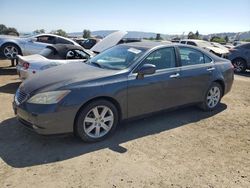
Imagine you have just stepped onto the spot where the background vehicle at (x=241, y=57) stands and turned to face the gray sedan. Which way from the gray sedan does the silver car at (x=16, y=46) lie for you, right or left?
right

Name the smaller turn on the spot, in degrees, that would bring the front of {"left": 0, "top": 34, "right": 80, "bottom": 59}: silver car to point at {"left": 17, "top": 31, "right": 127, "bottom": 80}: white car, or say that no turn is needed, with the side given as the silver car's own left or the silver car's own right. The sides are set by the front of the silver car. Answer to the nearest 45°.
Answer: approximately 90° to the silver car's own left

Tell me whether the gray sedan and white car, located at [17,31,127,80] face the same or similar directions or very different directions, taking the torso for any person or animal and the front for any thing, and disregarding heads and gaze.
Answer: very different directions

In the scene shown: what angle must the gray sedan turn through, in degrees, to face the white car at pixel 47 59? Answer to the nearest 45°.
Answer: approximately 90° to its right

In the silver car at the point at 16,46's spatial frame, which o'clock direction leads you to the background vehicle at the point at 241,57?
The background vehicle is roughly at 6 o'clock from the silver car.

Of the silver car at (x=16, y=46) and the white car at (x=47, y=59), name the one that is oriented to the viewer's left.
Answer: the silver car

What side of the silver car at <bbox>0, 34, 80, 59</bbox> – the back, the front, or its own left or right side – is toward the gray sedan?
left

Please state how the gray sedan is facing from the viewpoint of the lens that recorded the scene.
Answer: facing the viewer and to the left of the viewer

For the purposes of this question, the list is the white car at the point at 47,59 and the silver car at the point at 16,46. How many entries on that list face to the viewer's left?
1

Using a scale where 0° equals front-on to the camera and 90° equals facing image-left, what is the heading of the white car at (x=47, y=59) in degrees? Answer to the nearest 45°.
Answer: approximately 225°

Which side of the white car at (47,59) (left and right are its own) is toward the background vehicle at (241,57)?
front

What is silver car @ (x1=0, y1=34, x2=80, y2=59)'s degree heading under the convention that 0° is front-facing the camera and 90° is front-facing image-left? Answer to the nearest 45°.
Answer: approximately 90°
